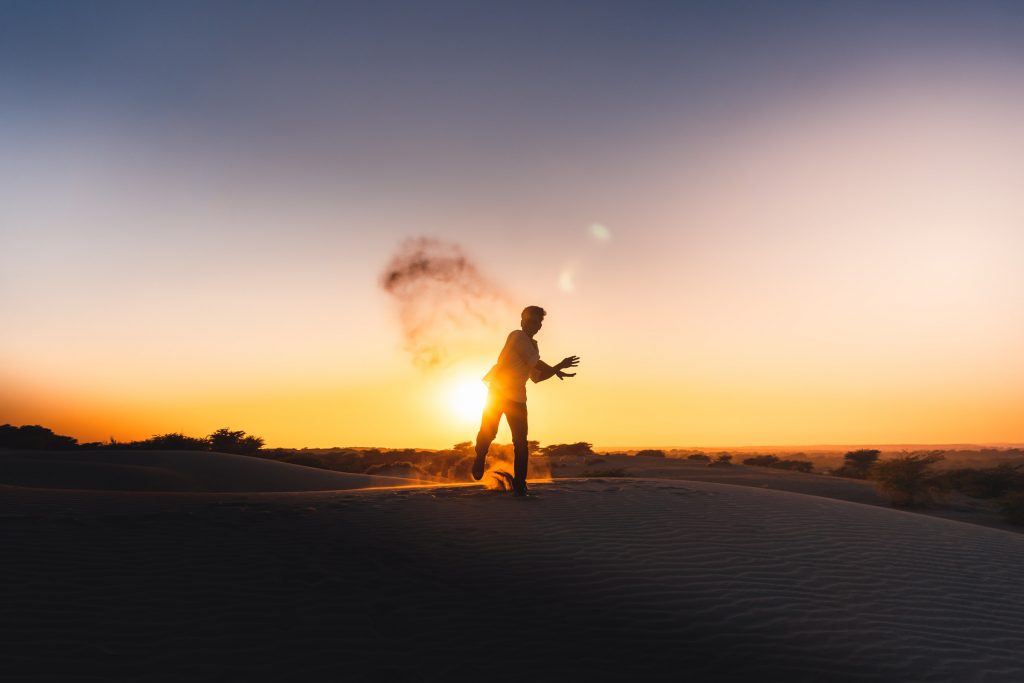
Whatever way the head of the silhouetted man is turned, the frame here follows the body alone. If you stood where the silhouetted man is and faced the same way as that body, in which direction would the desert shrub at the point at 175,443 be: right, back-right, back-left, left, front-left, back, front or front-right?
back

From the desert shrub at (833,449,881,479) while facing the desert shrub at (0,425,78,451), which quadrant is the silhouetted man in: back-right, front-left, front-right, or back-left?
front-left

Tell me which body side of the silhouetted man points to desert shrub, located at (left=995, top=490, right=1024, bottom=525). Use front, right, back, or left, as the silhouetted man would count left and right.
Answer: left

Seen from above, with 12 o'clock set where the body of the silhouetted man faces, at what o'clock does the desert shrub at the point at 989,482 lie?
The desert shrub is roughly at 9 o'clock from the silhouetted man.

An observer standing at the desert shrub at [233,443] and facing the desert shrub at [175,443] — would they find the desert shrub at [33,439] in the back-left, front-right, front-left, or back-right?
front-right

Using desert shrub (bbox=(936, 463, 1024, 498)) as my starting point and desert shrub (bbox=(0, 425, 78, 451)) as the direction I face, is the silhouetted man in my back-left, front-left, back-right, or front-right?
front-left

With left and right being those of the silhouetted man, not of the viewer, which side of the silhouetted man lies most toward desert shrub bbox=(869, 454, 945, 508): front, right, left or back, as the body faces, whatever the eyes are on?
left

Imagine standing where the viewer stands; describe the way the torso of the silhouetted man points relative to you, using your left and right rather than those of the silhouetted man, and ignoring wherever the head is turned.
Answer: facing the viewer and to the right of the viewer

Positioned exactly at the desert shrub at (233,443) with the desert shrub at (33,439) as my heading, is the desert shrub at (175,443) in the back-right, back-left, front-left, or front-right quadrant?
front-left

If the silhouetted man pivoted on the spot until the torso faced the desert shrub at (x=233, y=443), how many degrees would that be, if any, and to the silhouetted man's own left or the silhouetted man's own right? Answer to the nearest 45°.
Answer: approximately 180°

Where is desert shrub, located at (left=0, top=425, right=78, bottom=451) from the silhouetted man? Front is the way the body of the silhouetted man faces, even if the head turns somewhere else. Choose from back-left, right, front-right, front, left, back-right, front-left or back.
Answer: back

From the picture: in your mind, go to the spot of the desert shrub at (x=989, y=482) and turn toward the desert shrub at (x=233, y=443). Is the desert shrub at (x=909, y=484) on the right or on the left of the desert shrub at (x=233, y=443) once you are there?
left

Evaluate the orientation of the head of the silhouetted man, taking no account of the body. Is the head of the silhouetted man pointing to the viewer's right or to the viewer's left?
to the viewer's right
